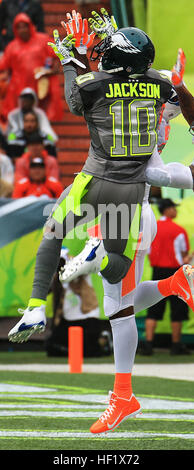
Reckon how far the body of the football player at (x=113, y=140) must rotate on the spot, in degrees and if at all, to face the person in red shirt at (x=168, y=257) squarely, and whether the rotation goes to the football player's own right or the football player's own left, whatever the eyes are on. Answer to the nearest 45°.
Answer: approximately 45° to the football player's own right

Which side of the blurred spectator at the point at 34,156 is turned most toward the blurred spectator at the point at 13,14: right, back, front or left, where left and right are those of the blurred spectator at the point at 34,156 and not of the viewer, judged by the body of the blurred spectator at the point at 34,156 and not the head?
back

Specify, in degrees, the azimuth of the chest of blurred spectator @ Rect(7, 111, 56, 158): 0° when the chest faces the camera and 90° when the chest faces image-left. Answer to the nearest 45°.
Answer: approximately 0°

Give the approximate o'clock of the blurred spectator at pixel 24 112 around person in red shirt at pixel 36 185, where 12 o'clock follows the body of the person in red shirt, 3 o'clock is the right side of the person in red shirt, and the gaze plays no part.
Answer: The blurred spectator is roughly at 6 o'clock from the person in red shirt.
